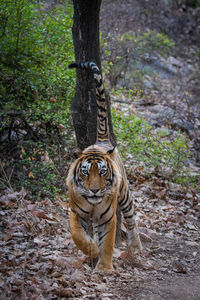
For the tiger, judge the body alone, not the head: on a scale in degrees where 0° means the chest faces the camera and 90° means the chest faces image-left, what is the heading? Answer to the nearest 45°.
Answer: approximately 0°
